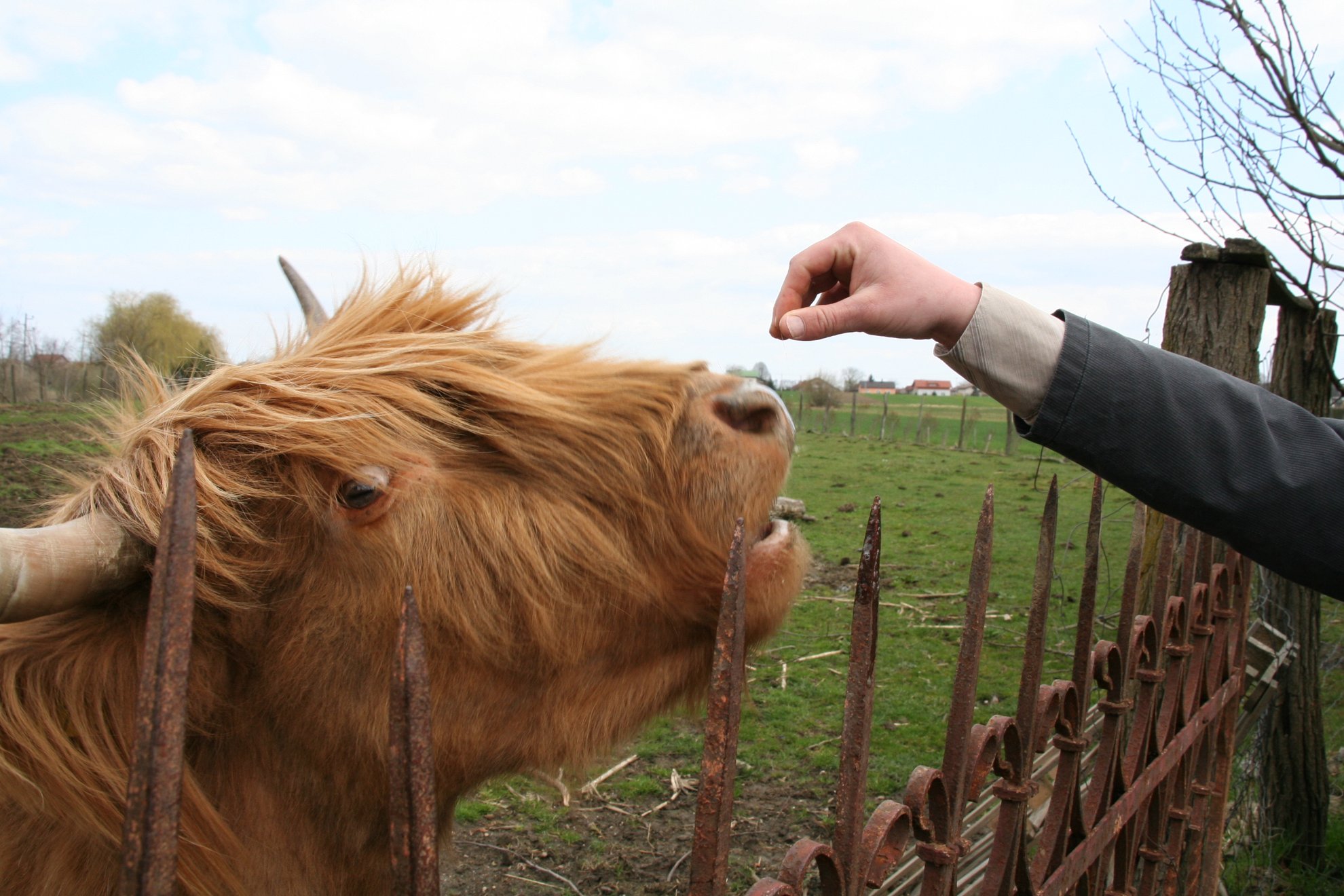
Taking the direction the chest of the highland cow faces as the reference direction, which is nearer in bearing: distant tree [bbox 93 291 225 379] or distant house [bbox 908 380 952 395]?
the distant house

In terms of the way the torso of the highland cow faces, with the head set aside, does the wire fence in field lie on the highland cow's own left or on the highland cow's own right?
on the highland cow's own left

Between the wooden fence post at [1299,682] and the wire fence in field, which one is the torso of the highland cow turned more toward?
the wooden fence post

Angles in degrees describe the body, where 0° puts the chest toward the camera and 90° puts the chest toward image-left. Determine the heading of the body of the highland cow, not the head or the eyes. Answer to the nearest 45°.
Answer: approximately 270°

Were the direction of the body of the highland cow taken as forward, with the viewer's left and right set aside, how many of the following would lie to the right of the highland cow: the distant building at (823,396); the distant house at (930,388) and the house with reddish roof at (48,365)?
0

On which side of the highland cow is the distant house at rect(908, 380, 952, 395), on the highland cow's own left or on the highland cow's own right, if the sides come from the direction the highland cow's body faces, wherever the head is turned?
on the highland cow's own left

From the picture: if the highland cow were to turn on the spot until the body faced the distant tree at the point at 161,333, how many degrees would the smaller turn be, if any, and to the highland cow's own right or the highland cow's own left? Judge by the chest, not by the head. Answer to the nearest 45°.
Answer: approximately 90° to the highland cow's own left

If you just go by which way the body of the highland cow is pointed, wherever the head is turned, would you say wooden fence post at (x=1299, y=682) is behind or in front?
in front

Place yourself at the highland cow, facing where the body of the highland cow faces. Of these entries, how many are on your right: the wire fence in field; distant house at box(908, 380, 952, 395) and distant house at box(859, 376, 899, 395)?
0

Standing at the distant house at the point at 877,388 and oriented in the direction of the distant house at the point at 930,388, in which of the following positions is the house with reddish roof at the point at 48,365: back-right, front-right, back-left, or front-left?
back-right

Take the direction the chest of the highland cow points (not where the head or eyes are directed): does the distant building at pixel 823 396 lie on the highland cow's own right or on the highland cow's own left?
on the highland cow's own left
